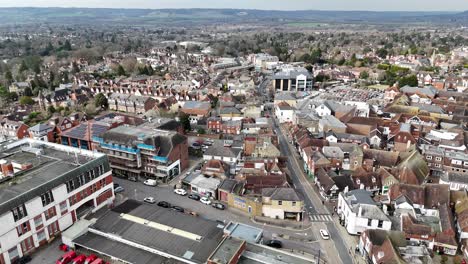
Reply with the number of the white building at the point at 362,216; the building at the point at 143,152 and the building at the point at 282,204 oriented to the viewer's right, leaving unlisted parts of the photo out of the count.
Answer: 0

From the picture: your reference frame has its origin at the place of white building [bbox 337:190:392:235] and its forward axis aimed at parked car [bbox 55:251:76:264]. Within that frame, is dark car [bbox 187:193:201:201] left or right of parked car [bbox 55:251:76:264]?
right

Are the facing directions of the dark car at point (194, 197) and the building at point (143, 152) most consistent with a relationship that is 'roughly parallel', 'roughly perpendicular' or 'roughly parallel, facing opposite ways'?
roughly perpendicular

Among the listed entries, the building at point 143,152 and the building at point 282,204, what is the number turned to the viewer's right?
0

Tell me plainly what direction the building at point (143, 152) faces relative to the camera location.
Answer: facing the viewer and to the left of the viewer

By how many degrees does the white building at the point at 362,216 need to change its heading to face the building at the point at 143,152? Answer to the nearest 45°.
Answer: approximately 45° to its right

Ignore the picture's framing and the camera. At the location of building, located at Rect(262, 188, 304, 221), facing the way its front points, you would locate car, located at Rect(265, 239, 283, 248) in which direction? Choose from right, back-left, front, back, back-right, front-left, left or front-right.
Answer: front

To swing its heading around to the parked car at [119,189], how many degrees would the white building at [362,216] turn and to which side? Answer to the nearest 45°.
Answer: approximately 45° to its right

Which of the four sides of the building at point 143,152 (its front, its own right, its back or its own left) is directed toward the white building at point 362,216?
left

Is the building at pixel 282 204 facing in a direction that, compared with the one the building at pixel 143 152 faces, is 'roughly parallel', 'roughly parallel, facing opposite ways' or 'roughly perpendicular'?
roughly parallel

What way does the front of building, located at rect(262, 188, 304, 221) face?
toward the camera
